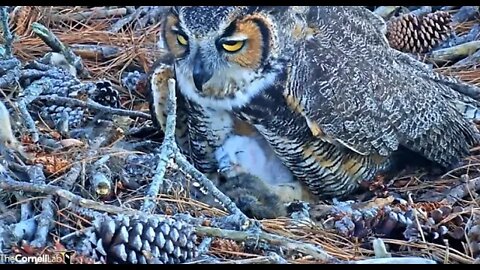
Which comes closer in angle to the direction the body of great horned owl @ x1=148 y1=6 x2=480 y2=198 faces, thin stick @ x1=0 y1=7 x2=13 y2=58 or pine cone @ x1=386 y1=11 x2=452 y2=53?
the thin stick

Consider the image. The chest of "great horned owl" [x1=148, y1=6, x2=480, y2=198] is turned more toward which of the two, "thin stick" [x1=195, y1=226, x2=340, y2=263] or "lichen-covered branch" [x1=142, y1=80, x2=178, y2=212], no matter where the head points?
the lichen-covered branch

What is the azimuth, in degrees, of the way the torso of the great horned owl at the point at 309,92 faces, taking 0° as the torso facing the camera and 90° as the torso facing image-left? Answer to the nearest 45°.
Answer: approximately 45°

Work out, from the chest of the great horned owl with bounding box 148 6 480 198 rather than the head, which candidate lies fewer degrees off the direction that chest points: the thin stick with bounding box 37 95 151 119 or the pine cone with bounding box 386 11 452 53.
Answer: the thin stick

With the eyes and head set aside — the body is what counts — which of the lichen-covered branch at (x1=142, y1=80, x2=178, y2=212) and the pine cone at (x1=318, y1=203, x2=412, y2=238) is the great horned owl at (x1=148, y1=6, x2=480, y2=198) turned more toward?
the lichen-covered branch

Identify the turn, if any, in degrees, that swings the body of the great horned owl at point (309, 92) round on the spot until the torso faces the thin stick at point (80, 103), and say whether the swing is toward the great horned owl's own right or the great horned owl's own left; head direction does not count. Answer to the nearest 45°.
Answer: approximately 45° to the great horned owl's own right

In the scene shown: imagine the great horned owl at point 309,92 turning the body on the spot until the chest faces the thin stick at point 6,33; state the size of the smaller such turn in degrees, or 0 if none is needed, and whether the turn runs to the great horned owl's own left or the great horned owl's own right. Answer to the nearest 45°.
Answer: approximately 45° to the great horned owl's own right

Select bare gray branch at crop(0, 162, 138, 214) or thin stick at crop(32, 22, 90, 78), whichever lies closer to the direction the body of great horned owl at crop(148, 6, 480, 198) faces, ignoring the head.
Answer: the bare gray branch

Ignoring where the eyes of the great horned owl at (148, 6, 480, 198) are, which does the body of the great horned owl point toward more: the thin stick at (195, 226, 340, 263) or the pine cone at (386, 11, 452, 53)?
the thin stick

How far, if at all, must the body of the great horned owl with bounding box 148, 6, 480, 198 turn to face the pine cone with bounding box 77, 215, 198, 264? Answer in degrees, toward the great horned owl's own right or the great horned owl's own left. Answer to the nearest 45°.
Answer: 0° — it already faces it

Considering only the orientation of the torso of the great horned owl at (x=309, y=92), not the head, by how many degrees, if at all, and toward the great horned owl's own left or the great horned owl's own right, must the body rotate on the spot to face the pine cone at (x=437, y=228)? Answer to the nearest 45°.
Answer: approximately 90° to the great horned owl's own left

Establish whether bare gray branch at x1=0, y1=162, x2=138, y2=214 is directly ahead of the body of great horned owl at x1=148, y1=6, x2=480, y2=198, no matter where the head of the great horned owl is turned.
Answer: yes
